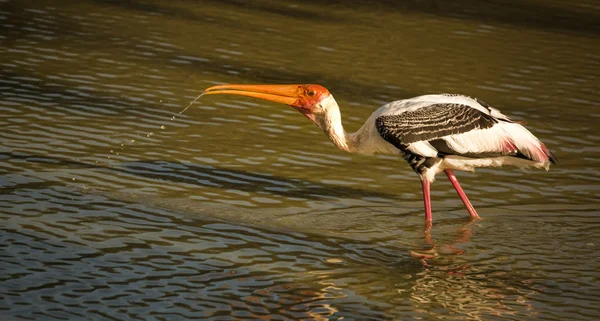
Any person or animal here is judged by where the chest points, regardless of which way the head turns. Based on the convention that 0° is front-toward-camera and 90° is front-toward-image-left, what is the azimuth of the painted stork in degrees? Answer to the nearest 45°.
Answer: approximately 90°
